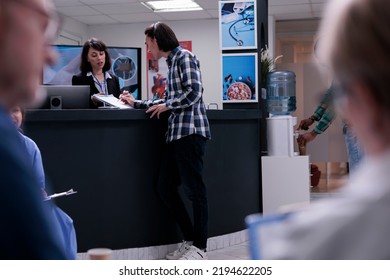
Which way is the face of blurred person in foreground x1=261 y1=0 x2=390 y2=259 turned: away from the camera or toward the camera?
away from the camera

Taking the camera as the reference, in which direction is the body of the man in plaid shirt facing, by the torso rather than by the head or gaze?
to the viewer's left

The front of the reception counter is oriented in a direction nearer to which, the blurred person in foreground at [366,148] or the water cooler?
the blurred person in foreground

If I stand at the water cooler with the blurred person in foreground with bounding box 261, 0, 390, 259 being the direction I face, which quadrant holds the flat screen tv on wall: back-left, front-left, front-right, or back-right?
back-right

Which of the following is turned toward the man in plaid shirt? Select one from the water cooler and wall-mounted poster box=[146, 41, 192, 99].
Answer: the wall-mounted poster

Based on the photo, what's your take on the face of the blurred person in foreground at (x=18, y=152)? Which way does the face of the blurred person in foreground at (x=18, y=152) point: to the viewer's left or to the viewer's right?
to the viewer's right

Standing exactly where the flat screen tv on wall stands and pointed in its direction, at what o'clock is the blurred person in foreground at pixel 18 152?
The blurred person in foreground is roughly at 12 o'clock from the flat screen tv on wall.

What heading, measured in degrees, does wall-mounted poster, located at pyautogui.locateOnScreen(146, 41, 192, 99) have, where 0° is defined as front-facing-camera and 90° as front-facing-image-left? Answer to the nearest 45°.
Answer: approximately 0°
